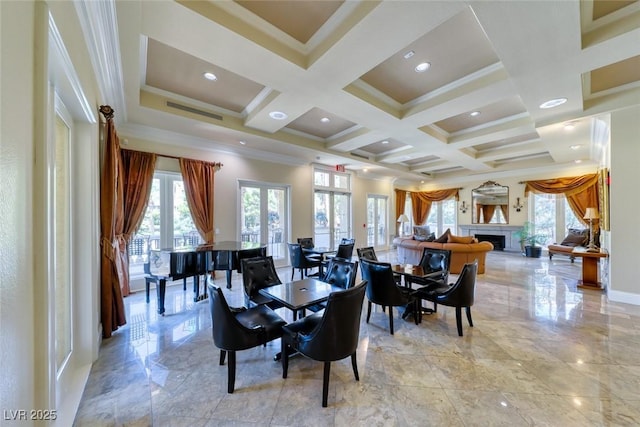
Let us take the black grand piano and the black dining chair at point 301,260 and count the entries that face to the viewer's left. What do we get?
1

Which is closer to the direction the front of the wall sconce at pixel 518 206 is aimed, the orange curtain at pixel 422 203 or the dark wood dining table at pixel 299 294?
the dark wood dining table

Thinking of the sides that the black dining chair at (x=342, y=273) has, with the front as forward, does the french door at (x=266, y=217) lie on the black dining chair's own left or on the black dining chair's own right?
on the black dining chair's own right

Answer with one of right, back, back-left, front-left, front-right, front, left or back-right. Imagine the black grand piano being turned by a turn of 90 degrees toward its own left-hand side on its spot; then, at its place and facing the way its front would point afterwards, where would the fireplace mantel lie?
left

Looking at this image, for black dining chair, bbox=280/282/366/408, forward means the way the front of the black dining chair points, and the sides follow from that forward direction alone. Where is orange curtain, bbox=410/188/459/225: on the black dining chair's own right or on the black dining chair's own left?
on the black dining chair's own right

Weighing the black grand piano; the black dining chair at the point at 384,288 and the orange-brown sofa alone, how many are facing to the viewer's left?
1

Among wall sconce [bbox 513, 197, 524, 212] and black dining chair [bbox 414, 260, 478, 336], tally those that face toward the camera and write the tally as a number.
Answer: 1

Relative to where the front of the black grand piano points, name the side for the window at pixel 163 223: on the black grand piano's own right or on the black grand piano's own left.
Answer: on the black grand piano's own right

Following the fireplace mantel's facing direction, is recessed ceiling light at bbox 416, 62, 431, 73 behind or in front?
in front

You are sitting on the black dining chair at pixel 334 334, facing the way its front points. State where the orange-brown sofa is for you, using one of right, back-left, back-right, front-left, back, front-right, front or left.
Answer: right

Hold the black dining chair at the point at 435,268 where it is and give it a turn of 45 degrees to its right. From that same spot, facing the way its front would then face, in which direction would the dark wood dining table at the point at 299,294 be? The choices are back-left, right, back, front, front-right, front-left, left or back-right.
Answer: front-left

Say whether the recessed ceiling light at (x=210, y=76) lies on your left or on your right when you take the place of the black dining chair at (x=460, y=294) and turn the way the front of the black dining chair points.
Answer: on your left

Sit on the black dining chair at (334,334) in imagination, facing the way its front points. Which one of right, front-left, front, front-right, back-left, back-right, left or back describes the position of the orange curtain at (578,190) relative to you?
right

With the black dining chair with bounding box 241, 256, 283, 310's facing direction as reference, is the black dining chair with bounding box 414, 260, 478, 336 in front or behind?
in front

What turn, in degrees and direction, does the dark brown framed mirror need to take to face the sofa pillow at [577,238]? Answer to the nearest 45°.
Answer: approximately 45° to its left

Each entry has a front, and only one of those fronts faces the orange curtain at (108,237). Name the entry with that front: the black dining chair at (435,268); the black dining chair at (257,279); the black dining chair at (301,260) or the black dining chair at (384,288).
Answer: the black dining chair at (435,268)

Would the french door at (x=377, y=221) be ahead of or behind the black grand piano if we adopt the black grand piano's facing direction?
behind
